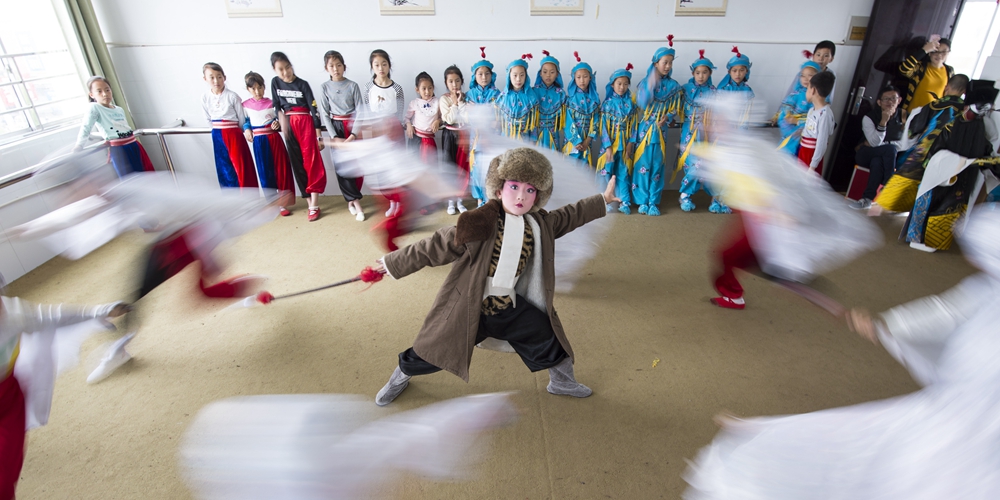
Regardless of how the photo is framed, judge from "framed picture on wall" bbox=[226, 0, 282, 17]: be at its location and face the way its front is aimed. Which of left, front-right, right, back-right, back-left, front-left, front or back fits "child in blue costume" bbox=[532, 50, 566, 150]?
front-left

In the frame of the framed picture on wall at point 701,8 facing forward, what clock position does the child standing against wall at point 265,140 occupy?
The child standing against wall is roughly at 2 o'clock from the framed picture on wall.

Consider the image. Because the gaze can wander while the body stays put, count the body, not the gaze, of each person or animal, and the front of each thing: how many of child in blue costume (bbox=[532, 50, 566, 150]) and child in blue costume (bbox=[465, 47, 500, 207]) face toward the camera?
2

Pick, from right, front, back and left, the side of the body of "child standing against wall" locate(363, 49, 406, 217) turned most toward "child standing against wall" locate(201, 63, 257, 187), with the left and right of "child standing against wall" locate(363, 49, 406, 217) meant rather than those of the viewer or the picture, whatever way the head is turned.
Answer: right

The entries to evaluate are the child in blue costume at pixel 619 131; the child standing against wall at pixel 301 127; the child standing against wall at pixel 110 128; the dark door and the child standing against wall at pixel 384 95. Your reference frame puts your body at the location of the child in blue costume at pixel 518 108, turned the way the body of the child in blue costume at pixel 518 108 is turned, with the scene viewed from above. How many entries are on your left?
2

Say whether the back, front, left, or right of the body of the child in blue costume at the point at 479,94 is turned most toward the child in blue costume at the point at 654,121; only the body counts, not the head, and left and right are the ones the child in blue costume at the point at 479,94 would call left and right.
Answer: left

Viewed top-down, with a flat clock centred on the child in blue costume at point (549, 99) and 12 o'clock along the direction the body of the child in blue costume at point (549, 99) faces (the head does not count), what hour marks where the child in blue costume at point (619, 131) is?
the child in blue costume at point (619, 131) is roughly at 9 o'clock from the child in blue costume at point (549, 99).
